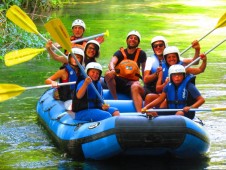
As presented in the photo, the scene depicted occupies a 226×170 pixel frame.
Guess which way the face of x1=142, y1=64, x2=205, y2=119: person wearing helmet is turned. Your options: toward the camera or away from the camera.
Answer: toward the camera

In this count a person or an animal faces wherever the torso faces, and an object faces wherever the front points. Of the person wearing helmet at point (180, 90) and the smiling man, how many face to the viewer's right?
0

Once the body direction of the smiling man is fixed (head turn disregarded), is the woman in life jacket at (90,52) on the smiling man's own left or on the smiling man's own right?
on the smiling man's own right

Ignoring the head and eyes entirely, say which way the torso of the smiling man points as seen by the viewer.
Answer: toward the camera

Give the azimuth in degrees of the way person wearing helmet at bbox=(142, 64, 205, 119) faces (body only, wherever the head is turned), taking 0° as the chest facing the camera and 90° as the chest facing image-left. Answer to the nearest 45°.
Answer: approximately 45°

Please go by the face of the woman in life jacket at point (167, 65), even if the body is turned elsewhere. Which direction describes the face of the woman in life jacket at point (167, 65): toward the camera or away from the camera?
toward the camera

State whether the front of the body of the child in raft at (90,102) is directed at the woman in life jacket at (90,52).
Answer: no

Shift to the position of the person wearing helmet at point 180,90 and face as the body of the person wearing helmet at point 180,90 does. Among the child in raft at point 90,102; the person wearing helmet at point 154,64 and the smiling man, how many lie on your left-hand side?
0

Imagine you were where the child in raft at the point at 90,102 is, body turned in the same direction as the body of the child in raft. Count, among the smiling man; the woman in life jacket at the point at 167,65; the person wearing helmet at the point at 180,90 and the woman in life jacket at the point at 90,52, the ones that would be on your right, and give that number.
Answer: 0

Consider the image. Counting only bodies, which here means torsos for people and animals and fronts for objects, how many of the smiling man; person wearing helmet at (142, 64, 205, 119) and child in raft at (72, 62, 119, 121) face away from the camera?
0

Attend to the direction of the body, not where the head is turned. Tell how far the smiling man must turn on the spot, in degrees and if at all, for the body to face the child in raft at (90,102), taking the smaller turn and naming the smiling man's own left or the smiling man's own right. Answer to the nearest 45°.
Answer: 0° — they already face them

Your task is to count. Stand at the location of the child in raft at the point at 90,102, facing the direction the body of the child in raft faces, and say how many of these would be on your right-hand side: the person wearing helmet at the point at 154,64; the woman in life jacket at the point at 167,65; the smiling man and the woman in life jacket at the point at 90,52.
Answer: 0

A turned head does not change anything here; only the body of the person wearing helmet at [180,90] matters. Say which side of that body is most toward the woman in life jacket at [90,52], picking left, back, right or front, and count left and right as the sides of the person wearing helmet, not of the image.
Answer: right

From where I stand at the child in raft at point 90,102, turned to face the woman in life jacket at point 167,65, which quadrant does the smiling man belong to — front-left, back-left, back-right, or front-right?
front-left

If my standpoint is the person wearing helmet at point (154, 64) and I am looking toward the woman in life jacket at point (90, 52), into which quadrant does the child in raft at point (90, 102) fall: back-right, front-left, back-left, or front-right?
front-left

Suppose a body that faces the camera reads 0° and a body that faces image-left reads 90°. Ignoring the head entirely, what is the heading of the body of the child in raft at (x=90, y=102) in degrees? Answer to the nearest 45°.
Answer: approximately 315°
